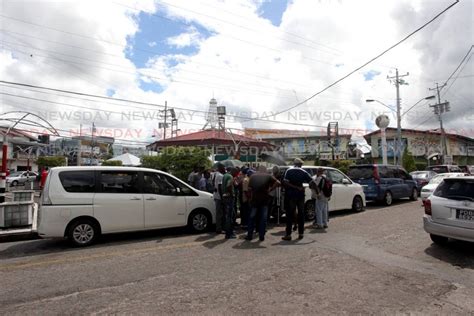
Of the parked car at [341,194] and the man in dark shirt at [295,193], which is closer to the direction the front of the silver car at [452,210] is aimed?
the parked car

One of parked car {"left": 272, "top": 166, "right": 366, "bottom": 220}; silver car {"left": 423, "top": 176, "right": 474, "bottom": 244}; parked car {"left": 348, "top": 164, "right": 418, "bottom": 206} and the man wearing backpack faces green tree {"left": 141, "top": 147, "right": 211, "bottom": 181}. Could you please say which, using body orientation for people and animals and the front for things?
the man wearing backpack

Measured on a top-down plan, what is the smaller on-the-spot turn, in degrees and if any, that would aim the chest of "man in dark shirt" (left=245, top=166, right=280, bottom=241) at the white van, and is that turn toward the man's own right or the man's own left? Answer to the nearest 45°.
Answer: approximately 90° to the man's own left

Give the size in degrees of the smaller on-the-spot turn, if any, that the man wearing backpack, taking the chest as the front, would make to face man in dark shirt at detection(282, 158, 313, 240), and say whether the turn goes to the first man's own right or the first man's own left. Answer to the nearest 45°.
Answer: approximately 90° to the first man's own left

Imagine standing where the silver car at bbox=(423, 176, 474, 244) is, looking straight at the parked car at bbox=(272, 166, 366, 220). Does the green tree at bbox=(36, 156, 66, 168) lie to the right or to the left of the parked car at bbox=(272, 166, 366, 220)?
left

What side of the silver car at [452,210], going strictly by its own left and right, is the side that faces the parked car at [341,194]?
left

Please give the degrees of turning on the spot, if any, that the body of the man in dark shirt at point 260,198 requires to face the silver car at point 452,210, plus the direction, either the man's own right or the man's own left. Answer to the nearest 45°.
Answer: approximately 90° to the man's own right

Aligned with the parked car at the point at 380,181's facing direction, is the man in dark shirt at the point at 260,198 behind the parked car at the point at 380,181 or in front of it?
behind

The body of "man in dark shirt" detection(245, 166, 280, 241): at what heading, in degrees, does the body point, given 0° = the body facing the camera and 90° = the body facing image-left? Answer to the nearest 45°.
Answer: approximately 180°

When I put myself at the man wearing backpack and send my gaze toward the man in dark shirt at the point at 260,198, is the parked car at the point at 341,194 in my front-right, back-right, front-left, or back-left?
back-right

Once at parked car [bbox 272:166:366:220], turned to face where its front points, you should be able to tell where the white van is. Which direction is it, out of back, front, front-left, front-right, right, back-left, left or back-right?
back

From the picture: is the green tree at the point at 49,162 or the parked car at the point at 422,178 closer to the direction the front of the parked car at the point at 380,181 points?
the parked car
